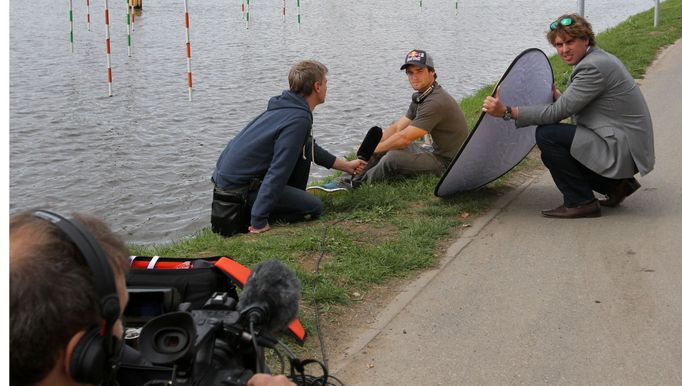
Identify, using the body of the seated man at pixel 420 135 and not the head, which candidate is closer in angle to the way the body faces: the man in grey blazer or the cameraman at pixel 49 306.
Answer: the cameraman

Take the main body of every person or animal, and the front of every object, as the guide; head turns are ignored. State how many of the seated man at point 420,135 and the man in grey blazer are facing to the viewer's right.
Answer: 0

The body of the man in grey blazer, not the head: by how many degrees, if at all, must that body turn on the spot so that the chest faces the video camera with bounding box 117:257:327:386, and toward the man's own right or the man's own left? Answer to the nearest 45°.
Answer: approximately 90° to the man's own left

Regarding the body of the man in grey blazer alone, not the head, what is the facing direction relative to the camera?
to the viewer's left

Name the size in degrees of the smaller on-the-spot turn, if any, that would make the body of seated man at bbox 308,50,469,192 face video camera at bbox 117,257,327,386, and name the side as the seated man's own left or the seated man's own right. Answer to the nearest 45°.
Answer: approximately 90° to the seated man's own left

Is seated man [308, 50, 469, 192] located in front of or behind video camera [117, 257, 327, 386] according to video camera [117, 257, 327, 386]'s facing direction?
in front

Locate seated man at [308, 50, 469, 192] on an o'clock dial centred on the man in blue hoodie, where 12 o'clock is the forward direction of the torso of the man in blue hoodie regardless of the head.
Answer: The seated man is roughly at 11 o'clock from the man in blue hoodie.

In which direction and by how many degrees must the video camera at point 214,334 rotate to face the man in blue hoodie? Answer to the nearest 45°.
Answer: approximately 45° to its left

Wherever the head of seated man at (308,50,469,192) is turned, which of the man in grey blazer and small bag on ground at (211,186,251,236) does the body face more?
the small bag on ground

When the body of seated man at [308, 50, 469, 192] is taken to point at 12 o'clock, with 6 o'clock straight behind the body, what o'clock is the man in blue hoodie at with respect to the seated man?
The man in blue hoodie is roughly at 11 o'clock from the seated man.

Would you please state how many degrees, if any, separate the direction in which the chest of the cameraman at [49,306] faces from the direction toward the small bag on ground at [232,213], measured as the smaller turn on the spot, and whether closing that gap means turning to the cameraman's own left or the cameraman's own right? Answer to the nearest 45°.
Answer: approximately 45° to the cameraman's own left

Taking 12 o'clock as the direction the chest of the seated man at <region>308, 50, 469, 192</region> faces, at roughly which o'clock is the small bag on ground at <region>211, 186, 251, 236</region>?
The small bag on ground is roughly at 11 o'clock from the seated man.

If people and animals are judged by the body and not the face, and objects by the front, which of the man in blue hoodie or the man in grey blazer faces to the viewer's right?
the man in blue hoodie

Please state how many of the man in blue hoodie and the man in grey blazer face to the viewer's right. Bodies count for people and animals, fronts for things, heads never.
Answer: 1

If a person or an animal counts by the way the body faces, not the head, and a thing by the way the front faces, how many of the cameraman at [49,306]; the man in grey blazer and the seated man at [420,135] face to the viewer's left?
2

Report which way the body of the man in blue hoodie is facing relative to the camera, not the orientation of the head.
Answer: to the viewer's right

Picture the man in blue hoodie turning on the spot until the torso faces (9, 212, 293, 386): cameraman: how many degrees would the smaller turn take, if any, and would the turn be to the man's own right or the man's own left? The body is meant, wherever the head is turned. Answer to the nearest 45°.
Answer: approximately 90° to the man's own right

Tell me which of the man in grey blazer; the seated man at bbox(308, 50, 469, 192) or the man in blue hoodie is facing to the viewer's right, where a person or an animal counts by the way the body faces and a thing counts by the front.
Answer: the man in blue hoodie

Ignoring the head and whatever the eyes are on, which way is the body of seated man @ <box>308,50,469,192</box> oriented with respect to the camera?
to the viewer's left

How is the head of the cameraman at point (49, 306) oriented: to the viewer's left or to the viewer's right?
to the viewer's right
